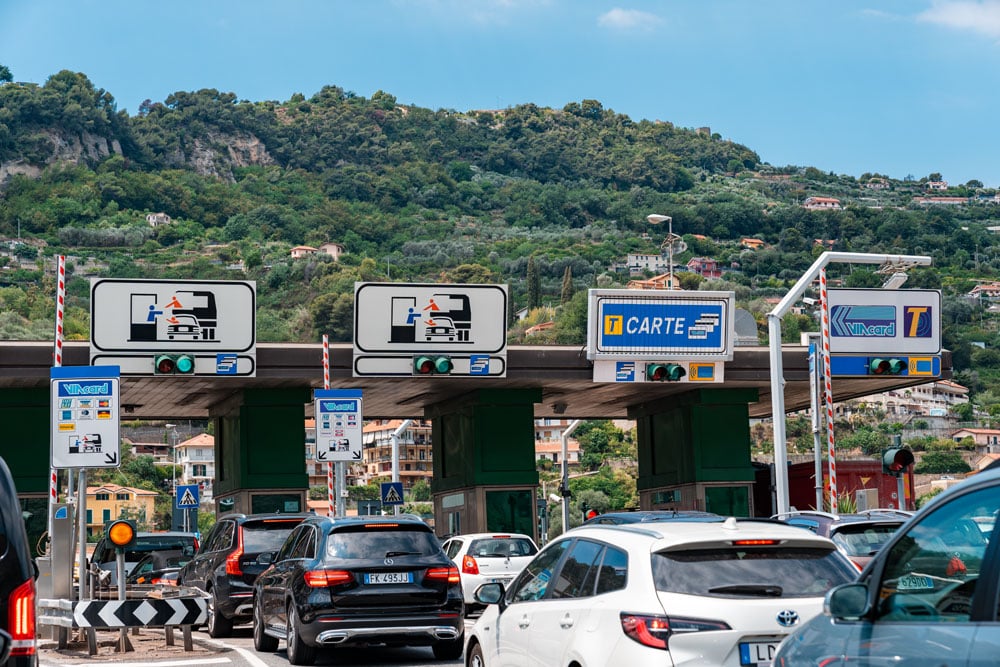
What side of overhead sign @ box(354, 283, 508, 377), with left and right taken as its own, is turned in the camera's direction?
front

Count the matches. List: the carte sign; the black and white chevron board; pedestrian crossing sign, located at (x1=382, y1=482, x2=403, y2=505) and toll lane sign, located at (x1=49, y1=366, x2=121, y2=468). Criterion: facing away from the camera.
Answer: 0

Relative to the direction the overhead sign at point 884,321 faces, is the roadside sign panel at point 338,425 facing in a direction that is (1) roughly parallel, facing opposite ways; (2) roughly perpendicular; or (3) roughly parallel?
roughly parallel

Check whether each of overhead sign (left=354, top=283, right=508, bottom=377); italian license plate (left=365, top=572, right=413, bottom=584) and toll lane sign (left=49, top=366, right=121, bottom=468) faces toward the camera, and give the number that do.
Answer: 3

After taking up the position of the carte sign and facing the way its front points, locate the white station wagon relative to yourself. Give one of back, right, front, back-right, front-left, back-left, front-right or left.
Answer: front

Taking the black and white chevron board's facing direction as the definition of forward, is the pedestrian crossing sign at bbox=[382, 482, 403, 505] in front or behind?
behind

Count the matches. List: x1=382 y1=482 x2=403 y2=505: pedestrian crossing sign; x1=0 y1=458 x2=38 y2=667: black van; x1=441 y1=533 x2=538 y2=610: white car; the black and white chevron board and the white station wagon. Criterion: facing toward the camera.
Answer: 2

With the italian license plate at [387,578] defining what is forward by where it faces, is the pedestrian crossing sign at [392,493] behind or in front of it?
behind

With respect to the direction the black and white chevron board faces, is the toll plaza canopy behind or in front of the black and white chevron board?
behind

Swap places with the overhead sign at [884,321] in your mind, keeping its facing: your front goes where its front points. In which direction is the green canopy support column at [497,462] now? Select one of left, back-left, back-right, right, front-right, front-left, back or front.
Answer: right

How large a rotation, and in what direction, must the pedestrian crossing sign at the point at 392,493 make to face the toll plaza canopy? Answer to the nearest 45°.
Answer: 0° — it already faces it

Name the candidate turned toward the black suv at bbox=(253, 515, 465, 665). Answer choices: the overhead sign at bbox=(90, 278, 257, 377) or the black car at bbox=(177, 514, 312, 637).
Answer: the overhead sign

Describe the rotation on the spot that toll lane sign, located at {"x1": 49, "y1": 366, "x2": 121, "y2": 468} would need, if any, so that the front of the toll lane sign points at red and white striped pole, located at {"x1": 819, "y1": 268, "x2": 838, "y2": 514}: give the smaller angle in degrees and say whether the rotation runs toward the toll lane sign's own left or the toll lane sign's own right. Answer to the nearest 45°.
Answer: approximately 90° to the toll lane sign's own left

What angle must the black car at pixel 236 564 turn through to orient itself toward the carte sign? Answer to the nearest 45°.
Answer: approximately 90° to its right

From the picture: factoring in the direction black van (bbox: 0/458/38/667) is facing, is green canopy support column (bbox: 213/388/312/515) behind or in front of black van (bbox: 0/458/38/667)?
in front

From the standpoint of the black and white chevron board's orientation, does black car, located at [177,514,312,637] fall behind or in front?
behind

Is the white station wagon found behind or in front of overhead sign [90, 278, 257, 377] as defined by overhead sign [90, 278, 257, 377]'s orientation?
in front
